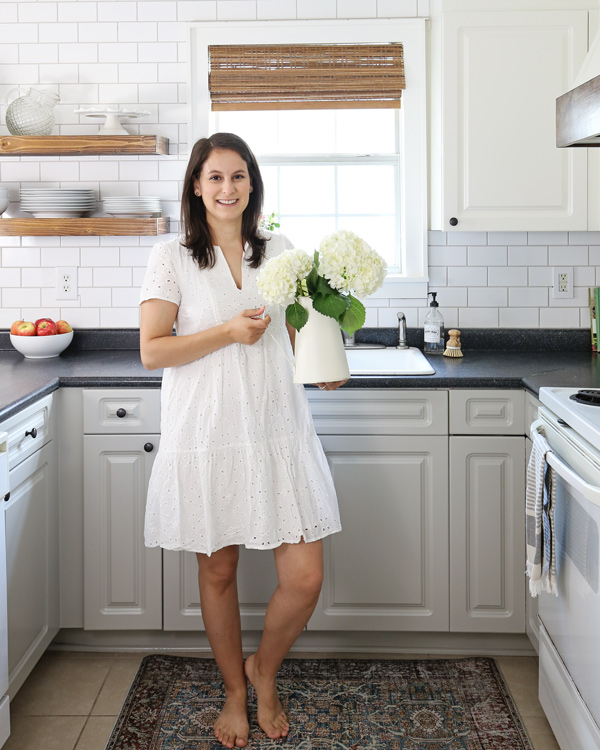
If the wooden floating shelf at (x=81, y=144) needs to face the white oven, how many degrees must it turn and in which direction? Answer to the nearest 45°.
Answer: approximately 45° to its left

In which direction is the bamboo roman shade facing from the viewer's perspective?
toward the camera

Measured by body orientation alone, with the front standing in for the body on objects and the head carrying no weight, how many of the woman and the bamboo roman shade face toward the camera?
2

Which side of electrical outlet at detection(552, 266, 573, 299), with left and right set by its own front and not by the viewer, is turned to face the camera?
front

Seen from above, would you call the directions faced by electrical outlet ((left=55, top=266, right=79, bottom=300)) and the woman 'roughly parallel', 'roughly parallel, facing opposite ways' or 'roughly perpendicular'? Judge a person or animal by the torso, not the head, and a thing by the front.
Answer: roughly parallel

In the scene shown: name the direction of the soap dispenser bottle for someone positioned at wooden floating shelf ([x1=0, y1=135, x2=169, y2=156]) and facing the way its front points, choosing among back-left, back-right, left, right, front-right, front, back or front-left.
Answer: left

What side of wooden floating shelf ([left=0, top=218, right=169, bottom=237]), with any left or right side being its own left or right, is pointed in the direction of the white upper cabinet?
left

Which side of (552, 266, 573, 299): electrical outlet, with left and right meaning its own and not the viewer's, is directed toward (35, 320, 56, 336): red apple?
right

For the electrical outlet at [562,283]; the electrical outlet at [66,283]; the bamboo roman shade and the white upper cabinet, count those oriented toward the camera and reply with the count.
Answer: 4

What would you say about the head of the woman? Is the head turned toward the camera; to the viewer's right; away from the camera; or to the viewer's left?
toward the camera

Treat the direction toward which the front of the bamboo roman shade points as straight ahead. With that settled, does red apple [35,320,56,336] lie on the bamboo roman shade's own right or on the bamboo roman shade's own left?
on the bamboo roman shade's own right

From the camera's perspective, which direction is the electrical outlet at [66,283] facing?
toward the camera

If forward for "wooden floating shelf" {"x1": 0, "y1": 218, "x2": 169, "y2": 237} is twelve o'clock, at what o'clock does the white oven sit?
The white oven is roughly at 11 o'clock from the wooden floating shelf.
